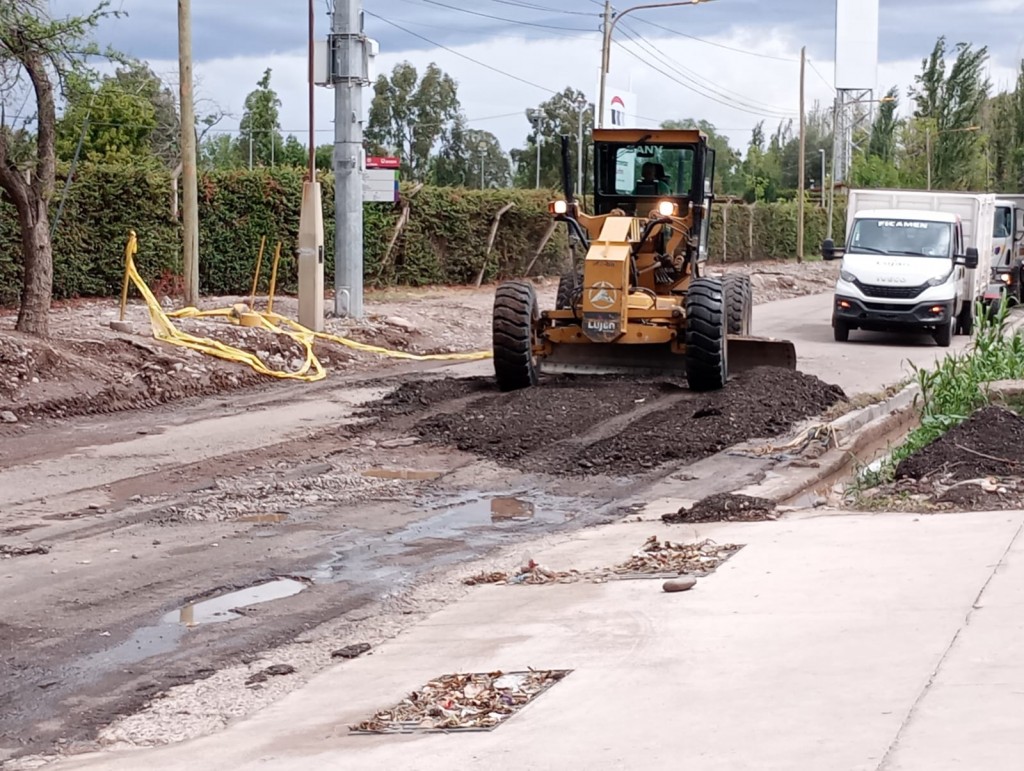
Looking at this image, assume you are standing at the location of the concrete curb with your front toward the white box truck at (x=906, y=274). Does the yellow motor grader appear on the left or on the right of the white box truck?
left

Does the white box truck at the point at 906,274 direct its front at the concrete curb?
yes

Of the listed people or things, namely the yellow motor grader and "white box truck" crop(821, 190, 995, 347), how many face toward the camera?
2

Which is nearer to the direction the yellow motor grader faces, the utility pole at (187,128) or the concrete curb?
the concrete curb

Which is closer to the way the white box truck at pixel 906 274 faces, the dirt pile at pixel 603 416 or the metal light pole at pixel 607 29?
the dirt pile

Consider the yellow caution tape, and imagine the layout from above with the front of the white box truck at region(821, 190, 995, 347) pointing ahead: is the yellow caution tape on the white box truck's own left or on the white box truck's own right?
on the white box truck's own right

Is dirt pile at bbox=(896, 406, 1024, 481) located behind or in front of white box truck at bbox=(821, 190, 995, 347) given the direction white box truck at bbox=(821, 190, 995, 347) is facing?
in front

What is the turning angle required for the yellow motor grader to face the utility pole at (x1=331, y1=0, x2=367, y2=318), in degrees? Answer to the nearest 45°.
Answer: approximately 135° to its right

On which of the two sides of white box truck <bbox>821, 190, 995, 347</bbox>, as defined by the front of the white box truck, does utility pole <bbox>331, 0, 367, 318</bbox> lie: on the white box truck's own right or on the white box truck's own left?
on the white box truck's own right

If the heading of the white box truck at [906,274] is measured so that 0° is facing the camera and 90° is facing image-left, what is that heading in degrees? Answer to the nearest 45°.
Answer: approximately 0°
